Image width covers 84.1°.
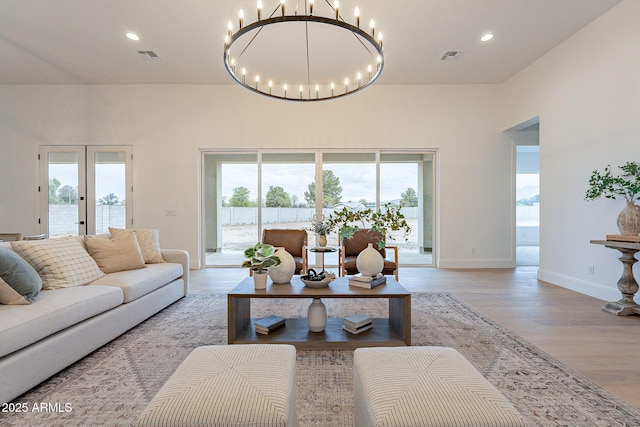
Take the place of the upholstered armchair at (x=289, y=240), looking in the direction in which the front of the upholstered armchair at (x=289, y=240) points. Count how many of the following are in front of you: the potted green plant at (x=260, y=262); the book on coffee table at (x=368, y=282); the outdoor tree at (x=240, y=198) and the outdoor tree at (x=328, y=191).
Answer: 2

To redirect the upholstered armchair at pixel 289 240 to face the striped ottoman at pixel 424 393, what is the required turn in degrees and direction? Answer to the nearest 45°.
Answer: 0° — it already faces it

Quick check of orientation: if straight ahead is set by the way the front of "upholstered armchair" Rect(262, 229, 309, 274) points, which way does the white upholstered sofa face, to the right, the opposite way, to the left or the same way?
to the left

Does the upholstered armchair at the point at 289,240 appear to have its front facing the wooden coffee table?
yes

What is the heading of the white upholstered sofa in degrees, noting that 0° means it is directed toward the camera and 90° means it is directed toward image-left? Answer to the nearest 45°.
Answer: approximately 315°

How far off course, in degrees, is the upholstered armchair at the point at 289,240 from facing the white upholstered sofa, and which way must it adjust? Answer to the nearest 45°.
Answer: approximately 45° to its right

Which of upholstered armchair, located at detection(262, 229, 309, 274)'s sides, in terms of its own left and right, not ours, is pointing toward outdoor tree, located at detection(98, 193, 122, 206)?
back

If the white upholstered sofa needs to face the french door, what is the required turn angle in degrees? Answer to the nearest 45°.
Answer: approximately 135° to its left

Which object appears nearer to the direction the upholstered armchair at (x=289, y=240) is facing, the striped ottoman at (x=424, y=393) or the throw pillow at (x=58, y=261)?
the striped ottoman

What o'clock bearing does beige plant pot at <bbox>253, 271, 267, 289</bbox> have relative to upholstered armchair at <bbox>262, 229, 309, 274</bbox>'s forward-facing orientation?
The beige plant pot is roughly at 12 o'clock from the upholstered armchair.

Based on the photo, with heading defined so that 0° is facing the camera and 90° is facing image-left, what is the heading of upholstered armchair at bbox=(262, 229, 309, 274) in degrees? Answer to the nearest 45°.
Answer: approximately 0°
